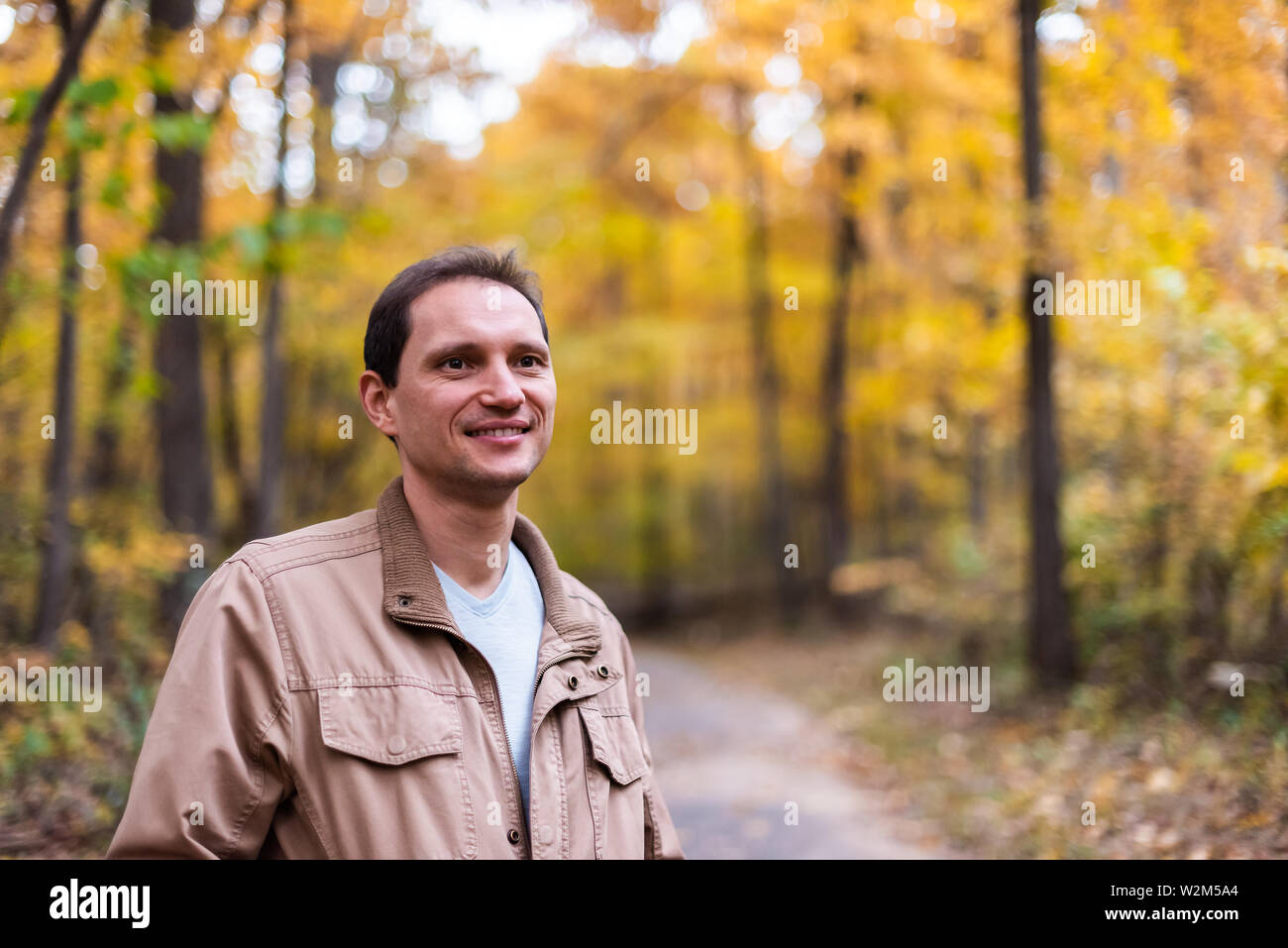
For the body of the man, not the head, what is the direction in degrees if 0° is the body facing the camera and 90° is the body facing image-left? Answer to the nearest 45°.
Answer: approximately 315°

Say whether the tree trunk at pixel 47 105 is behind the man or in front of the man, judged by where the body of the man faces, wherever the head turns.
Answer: behind

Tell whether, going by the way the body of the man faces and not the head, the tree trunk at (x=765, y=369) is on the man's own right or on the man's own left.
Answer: on the man's own left

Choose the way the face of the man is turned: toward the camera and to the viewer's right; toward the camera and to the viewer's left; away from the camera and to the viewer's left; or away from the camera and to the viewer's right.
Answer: toward the camera and to the viewer's right

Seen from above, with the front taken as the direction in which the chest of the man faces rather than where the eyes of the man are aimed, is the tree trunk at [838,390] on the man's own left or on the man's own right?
on the man's own left

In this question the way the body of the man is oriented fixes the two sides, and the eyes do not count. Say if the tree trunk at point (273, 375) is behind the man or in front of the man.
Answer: behind

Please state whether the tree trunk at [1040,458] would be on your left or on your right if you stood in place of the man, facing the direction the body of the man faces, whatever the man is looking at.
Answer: on your left
